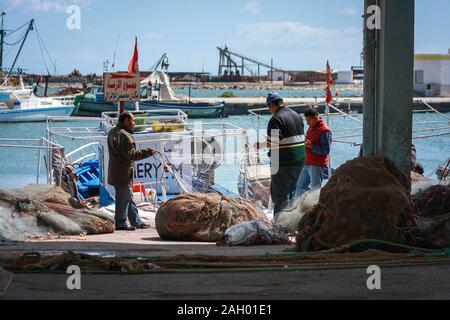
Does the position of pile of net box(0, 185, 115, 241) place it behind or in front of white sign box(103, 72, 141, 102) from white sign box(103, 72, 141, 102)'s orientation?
in front

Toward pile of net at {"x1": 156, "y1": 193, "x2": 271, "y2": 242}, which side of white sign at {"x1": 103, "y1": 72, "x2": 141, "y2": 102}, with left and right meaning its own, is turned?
front

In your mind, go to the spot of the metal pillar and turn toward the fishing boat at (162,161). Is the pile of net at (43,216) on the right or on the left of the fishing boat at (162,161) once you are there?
left

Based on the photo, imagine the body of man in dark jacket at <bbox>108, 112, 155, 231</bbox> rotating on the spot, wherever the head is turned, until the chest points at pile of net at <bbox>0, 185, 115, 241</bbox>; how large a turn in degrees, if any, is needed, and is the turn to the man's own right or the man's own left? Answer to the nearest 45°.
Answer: approximately 135° to the man's own right

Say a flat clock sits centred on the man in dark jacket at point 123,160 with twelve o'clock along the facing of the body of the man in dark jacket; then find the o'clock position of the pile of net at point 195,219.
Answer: The pile of net is roughly at 2 o'clock from the man in dark jacket.

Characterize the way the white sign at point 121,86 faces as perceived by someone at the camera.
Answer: facing the viewer

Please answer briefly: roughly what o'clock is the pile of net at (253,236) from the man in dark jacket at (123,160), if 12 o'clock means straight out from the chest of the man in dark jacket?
The pile of net is roughly at 2 o'clock from the man in dark jacket.

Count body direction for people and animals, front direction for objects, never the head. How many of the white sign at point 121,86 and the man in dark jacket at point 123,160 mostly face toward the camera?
1

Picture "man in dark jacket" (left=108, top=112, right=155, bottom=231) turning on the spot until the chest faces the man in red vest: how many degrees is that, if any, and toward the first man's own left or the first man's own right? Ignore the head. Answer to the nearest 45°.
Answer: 0° — they already face them

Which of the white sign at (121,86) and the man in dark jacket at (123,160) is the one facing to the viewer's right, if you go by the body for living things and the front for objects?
the man in dark jacket

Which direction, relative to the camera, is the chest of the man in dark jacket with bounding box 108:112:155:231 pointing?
to the viewer's right

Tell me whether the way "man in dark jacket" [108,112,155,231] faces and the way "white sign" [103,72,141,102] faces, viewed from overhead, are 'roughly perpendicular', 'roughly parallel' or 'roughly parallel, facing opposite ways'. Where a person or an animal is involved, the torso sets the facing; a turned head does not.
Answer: roughly perpendicular

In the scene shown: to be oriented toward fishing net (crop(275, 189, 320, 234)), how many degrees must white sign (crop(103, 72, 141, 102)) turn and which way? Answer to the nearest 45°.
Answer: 0° — it already faces it

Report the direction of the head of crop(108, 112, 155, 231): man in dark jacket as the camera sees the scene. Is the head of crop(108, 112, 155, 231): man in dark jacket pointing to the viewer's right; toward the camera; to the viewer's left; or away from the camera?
to the viewer's right

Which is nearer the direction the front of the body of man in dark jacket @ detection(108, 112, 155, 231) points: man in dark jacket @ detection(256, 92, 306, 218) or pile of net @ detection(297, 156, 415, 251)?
the man in dark jacket
